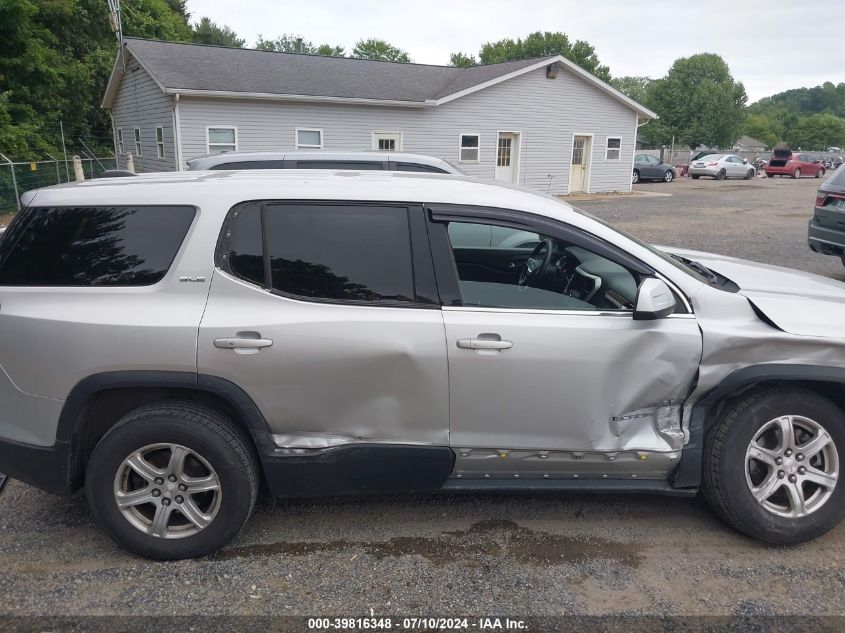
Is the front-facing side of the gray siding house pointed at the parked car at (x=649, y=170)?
no

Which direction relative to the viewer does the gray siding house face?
toward the camera

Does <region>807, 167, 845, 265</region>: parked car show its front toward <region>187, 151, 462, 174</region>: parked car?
no

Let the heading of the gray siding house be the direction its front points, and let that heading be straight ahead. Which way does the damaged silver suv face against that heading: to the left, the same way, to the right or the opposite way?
to the left

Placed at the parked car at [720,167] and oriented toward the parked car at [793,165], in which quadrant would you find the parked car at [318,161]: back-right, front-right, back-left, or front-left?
back-right

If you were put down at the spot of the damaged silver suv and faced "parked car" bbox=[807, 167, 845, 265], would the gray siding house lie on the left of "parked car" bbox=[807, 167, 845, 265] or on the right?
left

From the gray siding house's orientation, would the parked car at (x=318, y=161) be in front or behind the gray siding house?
in front

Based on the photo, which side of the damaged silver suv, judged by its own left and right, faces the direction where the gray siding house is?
left

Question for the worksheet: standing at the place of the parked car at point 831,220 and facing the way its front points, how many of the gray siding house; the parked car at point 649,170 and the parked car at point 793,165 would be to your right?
0

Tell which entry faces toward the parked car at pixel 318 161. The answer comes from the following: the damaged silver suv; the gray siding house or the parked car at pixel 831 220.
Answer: the gray siding house

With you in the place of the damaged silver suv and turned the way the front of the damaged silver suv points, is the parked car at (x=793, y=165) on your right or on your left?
on your left

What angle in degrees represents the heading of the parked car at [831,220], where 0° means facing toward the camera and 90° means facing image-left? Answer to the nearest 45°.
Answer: approximately 225°

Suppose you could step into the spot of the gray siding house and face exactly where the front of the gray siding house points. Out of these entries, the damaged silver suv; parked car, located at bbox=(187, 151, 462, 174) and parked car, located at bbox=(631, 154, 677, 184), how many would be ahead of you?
2
